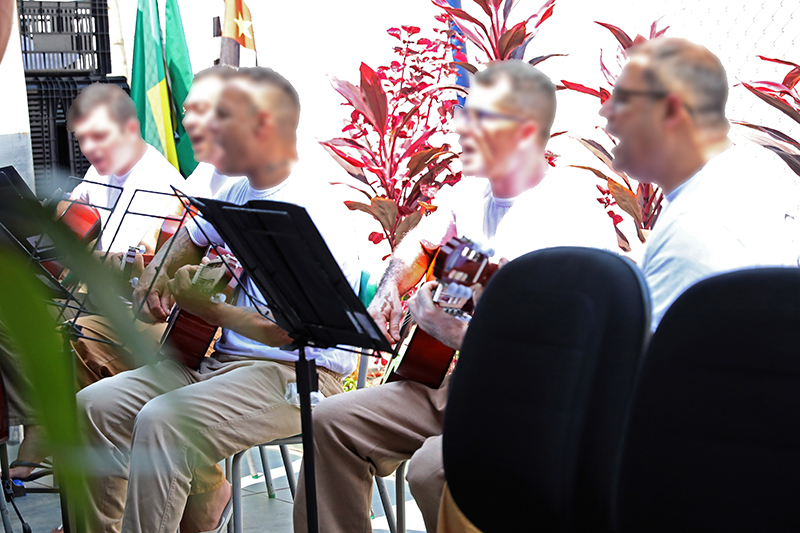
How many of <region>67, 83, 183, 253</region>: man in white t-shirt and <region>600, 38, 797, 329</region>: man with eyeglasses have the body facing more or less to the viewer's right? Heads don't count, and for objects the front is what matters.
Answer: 0

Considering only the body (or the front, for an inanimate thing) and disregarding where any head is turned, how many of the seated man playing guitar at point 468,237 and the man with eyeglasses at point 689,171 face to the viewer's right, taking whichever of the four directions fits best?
0

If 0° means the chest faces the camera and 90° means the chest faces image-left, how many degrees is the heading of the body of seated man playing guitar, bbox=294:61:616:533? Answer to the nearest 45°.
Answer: approximately 45°

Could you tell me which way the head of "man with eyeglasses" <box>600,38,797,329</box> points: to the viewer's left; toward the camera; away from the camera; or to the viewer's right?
to the viewer's left

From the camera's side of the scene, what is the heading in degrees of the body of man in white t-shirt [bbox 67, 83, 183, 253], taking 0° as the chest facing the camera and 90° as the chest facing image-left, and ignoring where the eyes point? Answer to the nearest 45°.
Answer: approximately 45°

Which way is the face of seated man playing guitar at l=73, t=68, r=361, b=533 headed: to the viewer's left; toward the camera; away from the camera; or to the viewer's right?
to the viewer's left

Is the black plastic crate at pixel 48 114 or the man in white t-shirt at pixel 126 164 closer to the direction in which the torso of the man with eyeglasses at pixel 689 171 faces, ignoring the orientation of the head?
the man in white t-shirt

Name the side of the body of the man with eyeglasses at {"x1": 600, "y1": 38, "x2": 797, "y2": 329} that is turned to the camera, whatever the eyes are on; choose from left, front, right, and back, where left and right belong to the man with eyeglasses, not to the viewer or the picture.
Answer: left

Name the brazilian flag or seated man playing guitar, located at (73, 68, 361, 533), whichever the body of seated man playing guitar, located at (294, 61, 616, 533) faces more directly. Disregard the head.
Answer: the seated man playing guitar

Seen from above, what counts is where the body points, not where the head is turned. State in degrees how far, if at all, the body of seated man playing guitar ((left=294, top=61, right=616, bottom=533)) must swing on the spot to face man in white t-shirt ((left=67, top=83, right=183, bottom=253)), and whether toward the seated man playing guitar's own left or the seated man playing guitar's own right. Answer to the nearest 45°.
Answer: approximately 90° to the seated man playing guitar's own right
